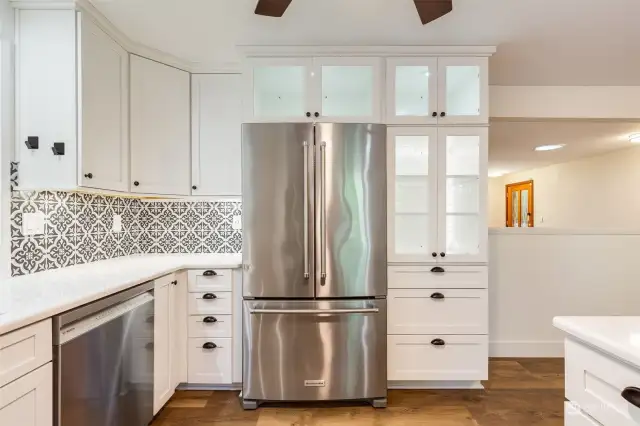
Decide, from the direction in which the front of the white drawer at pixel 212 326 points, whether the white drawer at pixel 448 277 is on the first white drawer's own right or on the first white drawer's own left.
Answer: on the first white drawer's own left

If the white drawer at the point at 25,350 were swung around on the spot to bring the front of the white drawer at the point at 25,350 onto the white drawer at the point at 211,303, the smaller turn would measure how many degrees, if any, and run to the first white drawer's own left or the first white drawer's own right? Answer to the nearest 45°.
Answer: approximately 90° to the first white drawer's own left

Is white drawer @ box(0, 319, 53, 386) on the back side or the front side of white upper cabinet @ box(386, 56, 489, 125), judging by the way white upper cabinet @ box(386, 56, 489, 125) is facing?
on the front side

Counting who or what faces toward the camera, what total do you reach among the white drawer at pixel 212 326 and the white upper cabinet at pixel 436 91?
2

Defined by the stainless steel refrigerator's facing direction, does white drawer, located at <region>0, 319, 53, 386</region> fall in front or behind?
in front

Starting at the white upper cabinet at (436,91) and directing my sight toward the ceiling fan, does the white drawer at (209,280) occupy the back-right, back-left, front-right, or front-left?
front-right

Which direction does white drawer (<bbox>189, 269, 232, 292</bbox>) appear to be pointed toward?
toward the camera

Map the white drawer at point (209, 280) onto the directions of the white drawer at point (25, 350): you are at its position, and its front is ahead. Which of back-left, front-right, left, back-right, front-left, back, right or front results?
left

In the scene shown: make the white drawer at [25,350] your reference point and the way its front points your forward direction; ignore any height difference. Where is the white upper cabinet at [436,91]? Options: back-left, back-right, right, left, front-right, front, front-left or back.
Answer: front-left

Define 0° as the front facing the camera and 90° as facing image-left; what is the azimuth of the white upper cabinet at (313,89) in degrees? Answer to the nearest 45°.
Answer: approximately 0°

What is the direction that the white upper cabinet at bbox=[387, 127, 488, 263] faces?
toward the camera
